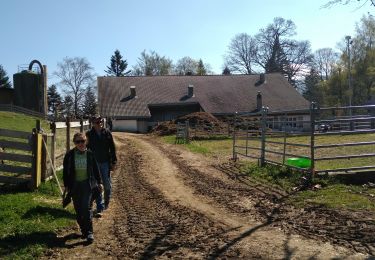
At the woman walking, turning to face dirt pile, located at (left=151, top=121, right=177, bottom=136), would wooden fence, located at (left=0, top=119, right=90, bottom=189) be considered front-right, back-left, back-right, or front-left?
front-left

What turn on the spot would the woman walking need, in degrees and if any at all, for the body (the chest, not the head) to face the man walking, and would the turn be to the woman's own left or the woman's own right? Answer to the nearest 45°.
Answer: approximately 180°

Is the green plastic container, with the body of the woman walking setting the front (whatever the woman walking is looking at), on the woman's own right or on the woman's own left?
on the woman's own left

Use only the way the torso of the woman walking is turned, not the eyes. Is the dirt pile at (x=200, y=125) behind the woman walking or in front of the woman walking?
behind

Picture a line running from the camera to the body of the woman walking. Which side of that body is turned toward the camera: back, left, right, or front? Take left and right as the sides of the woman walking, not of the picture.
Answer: front

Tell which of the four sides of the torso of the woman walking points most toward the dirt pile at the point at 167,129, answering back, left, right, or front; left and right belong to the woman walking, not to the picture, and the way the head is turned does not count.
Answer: back

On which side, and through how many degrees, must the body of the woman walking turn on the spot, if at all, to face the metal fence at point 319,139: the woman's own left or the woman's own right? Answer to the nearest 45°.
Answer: approximately 135° to the woman's own left
